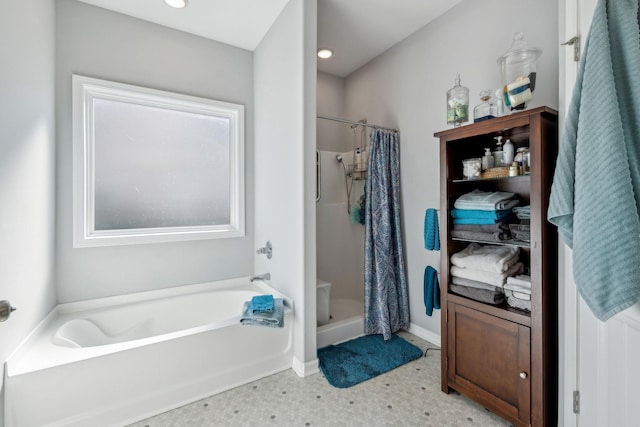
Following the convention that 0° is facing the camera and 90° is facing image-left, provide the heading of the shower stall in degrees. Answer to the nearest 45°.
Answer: approximately 315°

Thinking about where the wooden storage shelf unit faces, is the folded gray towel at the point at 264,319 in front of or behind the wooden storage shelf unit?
in front

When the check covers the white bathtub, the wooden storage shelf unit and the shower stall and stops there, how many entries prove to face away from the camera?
0

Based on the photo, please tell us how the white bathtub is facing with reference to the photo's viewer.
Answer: facing the viewer and to the right of the viewer

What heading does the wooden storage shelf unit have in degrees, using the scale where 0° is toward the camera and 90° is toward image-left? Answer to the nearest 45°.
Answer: approximately 45°

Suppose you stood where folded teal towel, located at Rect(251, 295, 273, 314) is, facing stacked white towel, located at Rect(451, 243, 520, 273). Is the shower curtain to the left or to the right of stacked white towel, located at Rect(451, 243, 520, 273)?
left

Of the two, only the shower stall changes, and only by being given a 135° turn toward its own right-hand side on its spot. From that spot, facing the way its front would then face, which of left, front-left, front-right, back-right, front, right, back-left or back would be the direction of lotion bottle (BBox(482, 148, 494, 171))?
back-left

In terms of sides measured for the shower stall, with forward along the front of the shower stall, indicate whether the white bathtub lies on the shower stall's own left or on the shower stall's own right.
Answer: on the shower stall's own right

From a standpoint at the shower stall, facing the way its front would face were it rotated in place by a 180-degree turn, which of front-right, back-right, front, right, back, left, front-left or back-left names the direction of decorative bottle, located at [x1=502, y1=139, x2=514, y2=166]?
back

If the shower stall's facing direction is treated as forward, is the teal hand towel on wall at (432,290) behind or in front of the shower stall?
in front
